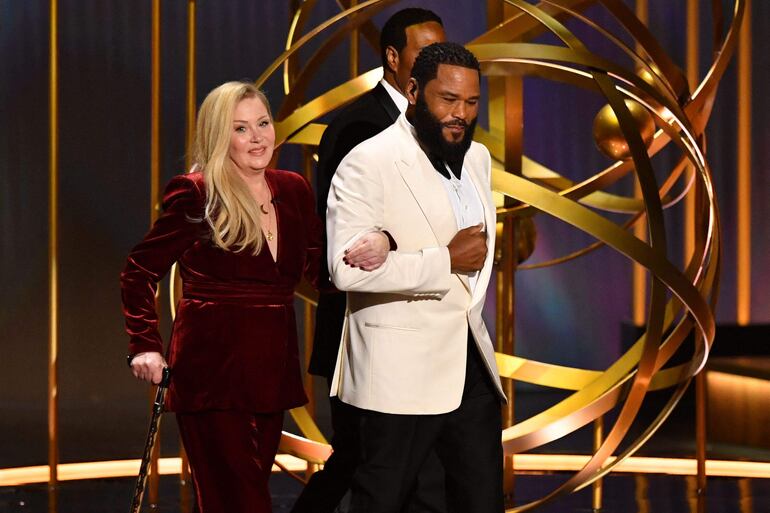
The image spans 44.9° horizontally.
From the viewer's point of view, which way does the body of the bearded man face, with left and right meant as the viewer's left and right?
facing the viewer and to the right of the viewer

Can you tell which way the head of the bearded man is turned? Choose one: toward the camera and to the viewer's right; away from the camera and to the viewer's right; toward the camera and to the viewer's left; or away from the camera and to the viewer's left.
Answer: toward the camera and to the viewer's right

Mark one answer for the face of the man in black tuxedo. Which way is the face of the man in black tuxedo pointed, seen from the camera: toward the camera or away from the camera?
toward the camera

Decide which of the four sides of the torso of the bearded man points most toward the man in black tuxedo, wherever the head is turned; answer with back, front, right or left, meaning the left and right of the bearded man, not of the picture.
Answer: back

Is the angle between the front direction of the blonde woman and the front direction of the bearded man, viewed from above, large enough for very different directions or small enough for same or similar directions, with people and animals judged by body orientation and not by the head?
same or similar directions

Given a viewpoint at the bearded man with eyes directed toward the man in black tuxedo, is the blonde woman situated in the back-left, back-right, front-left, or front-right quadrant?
front-left

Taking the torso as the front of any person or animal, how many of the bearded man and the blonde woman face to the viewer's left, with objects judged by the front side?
0

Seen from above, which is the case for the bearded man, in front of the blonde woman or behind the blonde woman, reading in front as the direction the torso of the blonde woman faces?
in front
